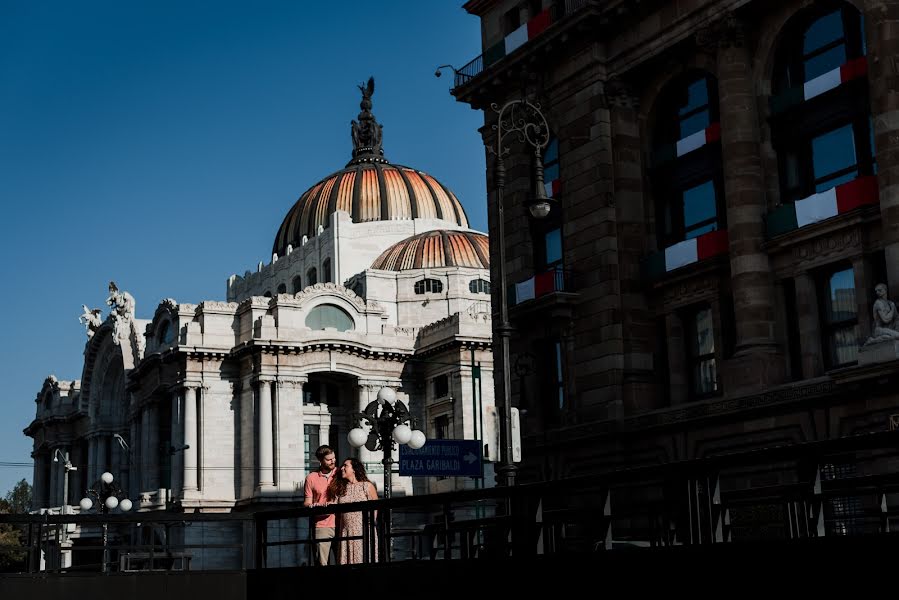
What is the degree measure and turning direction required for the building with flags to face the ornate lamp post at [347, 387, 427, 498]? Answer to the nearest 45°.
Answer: approximately 45° to its right

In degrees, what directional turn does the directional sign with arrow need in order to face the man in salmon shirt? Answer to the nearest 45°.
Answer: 0° — it already faces them

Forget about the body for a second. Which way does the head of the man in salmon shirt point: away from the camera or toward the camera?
toward the camera

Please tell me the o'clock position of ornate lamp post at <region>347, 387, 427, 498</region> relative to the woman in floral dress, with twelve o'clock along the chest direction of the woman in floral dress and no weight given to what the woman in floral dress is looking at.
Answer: The ornate lamp post is roughly at 6 o'clock from the woman in floral dress.

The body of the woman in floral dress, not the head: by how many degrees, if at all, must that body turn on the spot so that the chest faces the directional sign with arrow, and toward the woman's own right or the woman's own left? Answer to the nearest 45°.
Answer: approximately 180°

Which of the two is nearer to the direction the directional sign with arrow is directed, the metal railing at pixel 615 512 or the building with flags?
the metal railing

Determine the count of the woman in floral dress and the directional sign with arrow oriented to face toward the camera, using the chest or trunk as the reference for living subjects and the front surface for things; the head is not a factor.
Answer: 2

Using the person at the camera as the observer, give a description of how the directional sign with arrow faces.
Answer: facing the viewer

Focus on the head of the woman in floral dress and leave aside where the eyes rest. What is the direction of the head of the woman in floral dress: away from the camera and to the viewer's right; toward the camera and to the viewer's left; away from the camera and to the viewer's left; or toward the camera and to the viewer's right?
toward the camera and to the viewer's left

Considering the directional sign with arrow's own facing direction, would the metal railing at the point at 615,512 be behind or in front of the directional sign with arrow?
in front

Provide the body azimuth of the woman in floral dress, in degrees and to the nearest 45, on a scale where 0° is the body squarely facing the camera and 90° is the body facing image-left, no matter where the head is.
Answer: approximately 0°
